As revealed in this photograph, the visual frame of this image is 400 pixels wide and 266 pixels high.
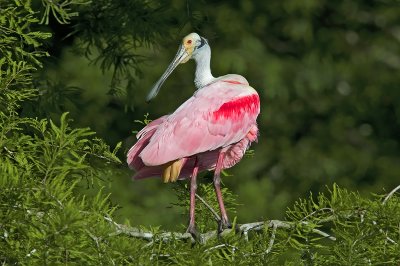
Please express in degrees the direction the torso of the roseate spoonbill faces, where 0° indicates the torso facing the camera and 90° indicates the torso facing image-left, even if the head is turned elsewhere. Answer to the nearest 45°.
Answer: approximately 270°
